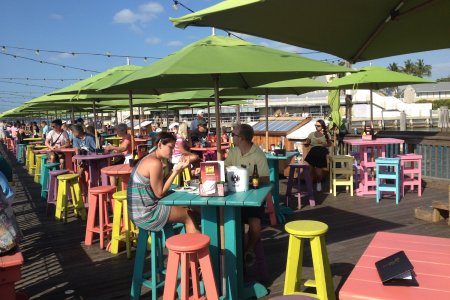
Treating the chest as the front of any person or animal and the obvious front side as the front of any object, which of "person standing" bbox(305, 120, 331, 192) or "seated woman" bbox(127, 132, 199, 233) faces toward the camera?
the person standing

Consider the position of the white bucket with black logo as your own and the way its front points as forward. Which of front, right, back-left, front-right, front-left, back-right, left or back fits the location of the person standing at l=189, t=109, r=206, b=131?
back-right

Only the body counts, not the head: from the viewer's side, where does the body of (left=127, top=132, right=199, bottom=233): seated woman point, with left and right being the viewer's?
facing to the right of the viewer

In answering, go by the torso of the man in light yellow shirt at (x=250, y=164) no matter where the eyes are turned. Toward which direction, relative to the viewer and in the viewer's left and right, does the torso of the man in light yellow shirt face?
facing the viewer and to the left of the viewer

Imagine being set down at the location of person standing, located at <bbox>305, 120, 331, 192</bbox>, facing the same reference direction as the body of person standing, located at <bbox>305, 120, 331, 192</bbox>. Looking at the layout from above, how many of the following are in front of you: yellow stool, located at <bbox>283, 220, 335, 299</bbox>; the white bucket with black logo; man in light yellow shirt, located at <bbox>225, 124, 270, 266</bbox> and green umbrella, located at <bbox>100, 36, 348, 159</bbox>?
4

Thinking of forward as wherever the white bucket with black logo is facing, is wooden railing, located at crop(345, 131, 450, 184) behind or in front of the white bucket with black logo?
behind

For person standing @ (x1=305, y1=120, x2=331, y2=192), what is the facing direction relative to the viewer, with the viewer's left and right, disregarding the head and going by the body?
facing the viewer

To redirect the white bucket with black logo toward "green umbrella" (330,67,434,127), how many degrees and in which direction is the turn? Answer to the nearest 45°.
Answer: approximately 180°

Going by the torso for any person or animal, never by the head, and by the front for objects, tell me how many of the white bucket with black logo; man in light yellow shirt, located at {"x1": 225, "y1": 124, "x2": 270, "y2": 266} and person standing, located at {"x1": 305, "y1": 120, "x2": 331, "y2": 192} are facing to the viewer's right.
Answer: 0

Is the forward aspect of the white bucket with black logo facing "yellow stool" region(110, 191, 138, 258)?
no

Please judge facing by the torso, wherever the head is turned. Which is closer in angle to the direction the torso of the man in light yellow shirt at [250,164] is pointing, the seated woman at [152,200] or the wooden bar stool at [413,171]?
the seated woman

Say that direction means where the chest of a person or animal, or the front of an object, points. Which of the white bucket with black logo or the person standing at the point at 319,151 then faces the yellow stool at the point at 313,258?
the person standing

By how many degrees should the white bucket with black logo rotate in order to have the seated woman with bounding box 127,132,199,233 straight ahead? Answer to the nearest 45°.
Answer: approximately 45° to its right

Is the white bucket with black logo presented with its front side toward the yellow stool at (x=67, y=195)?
no

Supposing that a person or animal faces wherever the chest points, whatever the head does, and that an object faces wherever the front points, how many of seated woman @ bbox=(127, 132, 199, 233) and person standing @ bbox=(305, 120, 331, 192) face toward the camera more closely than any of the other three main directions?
1

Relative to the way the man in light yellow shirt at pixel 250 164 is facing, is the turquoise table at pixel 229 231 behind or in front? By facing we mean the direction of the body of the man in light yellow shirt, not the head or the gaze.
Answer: in front
